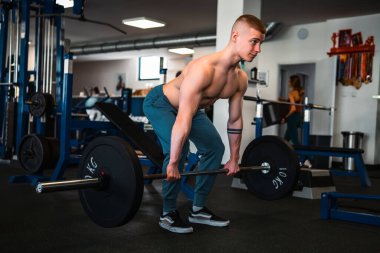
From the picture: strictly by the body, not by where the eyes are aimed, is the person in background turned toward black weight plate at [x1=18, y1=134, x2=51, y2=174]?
no

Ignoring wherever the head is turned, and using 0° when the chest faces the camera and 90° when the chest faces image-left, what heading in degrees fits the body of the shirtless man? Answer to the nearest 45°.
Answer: approximately 315°

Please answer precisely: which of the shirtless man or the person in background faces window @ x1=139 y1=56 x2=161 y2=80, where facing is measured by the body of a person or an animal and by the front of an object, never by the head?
the person in background

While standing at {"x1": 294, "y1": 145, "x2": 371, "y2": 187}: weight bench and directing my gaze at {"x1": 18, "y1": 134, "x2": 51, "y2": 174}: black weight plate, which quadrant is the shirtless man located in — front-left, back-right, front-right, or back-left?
front-left

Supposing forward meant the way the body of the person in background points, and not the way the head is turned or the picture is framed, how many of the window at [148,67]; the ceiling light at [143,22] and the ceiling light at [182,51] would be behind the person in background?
0

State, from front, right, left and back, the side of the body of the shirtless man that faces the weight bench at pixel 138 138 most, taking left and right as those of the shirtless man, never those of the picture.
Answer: back

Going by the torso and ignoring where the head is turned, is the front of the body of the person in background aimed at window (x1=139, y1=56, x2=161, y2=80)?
yes

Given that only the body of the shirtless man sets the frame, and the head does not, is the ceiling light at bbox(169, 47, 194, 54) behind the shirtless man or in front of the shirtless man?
behind

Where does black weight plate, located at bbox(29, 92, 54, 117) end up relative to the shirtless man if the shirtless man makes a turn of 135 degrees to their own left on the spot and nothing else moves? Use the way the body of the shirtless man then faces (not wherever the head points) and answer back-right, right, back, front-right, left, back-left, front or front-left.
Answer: front-left
